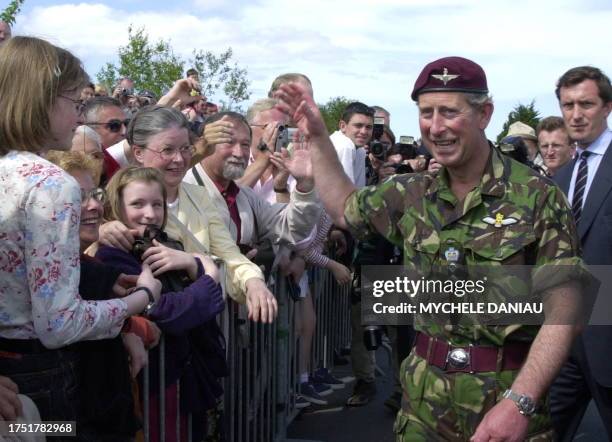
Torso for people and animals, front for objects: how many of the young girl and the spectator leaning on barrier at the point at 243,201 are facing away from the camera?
0

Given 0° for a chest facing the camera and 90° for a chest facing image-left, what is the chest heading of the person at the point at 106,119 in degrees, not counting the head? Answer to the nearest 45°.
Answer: approximately 315°

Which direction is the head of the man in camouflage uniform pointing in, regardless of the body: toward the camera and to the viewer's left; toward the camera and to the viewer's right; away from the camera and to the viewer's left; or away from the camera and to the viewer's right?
toward the camera and to the viewer's left

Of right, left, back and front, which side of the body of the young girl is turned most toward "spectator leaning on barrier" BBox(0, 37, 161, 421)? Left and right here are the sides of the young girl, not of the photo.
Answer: right

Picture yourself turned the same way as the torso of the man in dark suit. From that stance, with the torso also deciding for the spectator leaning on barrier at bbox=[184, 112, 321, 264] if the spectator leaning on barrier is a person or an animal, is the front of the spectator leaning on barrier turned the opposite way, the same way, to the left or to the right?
to the left

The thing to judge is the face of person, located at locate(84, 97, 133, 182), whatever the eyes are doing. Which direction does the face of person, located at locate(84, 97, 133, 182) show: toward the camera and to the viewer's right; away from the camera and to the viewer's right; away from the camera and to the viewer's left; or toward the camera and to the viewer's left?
toward the camera and to the viewer's right

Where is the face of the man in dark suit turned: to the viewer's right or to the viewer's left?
to the viewer's left

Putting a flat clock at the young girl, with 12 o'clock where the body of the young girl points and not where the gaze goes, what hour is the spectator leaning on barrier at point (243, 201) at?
The spectator leaning on barrier is roughly at 8 o'clock from the young girl.

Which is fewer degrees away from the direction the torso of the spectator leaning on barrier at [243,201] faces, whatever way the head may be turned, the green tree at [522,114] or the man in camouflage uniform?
the man in camouflage uniform

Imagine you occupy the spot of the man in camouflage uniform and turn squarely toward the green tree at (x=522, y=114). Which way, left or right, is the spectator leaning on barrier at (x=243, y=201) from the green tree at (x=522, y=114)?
left

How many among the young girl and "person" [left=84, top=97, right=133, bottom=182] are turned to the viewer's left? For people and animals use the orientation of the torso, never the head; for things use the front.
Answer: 0

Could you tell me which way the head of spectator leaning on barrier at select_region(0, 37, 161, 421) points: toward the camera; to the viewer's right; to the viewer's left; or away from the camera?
to the viewer's right

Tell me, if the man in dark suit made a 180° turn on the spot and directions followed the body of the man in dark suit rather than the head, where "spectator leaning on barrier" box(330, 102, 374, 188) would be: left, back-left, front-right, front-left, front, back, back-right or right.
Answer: left

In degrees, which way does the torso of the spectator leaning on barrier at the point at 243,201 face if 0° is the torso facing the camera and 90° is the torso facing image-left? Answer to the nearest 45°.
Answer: approximately 315°
